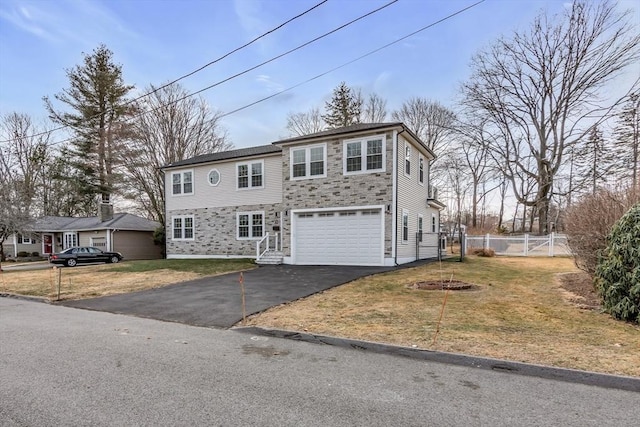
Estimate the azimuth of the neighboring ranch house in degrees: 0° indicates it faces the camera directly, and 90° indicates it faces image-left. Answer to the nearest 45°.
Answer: approximately 45°

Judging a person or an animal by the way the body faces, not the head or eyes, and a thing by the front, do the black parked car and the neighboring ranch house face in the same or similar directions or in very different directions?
very different directions

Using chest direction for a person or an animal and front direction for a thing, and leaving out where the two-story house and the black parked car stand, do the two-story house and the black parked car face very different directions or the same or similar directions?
very different directions

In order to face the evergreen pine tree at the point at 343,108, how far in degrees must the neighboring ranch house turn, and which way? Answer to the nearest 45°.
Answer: approximately 135° to its left

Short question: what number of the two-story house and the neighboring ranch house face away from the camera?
0

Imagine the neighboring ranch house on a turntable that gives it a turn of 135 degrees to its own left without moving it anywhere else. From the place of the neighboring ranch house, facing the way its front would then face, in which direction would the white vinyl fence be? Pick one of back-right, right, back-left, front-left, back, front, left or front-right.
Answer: front-right

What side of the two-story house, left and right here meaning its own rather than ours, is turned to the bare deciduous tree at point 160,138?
right
